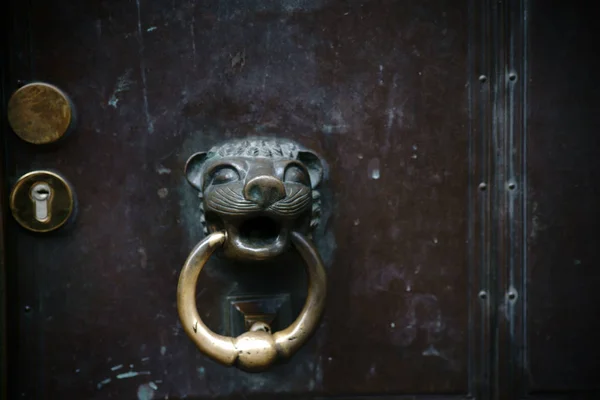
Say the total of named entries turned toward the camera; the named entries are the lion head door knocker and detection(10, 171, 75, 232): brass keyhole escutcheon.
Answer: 2

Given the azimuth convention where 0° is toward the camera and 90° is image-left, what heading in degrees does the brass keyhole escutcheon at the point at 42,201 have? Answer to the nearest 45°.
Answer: approximately 0°
